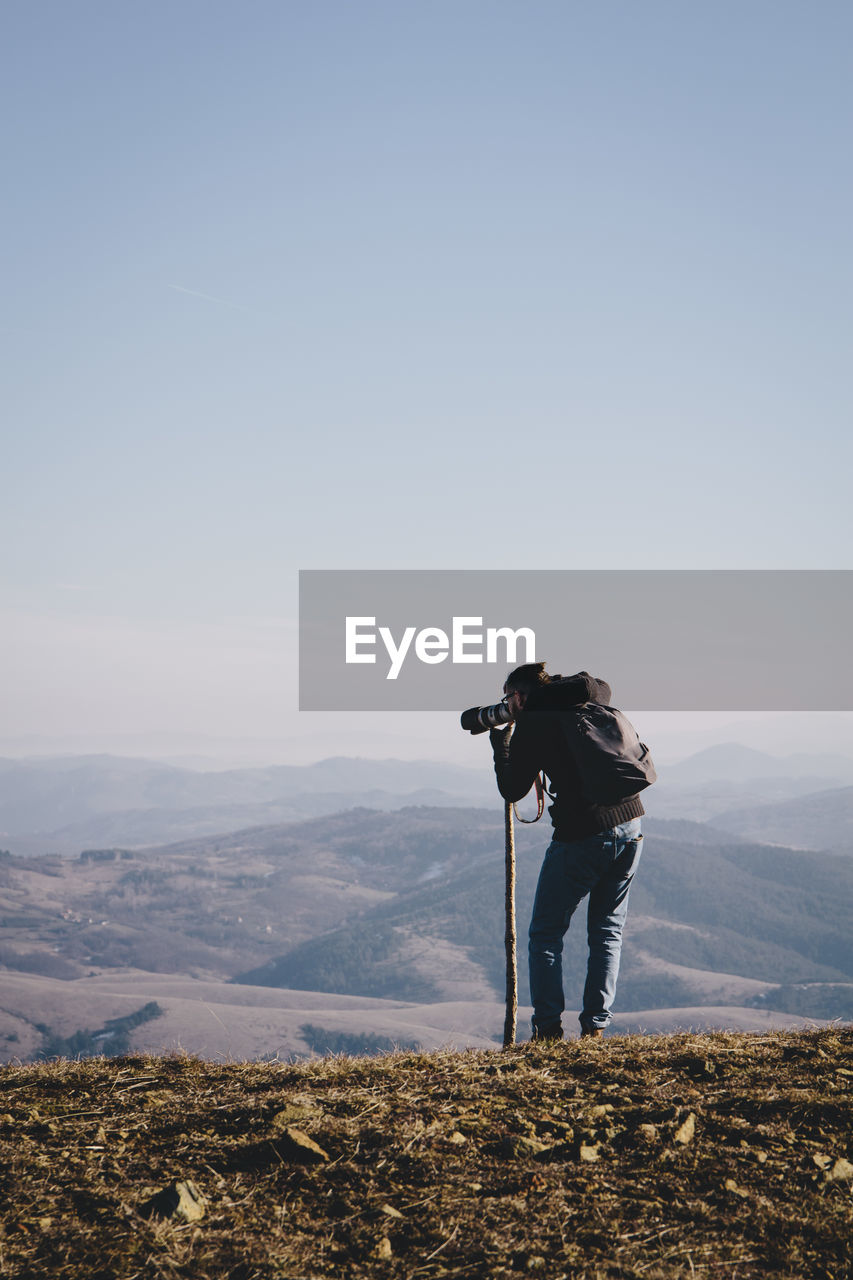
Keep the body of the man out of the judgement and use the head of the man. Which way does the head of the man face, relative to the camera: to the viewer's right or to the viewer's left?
to the viewer's left

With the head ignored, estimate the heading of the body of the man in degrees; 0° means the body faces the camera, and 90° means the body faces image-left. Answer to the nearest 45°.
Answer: approximately 135°
